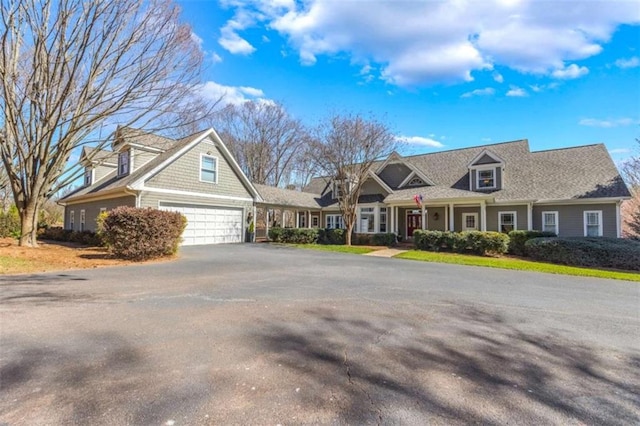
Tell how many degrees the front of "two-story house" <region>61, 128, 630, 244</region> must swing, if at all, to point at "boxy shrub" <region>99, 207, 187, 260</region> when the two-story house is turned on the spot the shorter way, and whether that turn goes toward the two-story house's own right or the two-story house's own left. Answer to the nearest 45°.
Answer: approximately 45° to the two-story house's own right

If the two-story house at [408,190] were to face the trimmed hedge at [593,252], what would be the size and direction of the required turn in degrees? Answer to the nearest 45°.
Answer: approximately 45° to its left

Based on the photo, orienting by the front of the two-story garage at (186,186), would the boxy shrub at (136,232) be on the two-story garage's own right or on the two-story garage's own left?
on the two-story garage's own right

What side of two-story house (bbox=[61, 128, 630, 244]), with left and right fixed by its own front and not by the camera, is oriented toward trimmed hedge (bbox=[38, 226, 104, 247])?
right

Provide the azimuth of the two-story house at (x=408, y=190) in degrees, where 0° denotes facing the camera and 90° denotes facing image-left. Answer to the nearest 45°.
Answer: approximately 0°

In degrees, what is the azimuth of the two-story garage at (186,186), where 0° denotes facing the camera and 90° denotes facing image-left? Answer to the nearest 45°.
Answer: approximately 315°

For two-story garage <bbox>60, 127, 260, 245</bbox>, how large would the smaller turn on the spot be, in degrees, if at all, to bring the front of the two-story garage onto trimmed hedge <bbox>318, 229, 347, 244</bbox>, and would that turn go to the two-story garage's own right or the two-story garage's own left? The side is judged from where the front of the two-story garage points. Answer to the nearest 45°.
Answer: approximately 45° to the two-story garage's own left

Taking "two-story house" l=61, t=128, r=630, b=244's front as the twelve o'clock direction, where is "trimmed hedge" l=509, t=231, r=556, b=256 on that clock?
The trimmed hedge is roughly at 10 o'clock from the two-story house.

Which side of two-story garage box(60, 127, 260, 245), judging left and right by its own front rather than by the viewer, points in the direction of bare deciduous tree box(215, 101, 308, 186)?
left
